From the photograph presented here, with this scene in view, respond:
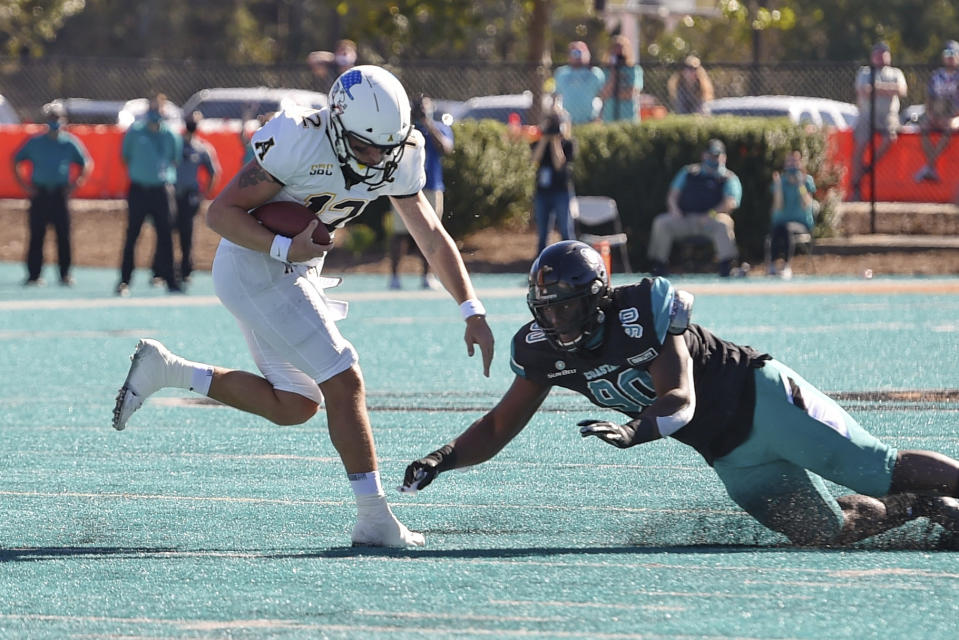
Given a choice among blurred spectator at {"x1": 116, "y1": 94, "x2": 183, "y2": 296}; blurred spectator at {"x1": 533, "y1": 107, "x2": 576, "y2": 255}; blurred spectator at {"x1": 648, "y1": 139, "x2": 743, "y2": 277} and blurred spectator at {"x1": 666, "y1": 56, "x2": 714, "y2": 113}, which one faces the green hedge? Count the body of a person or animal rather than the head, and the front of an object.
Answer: blurred spectator at {"x1": 666, "y1": 56, "x2": 714, "y2": 113}

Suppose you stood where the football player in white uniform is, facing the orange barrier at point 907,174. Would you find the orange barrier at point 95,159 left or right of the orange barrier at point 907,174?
left

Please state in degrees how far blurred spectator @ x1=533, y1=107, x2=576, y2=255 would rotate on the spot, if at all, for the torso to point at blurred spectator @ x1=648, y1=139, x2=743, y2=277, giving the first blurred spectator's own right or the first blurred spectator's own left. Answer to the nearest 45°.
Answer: approximately 90° to the first blurred spectator's own left

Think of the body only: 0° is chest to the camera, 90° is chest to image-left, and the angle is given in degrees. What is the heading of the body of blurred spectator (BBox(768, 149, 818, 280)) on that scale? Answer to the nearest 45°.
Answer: approximately 45°

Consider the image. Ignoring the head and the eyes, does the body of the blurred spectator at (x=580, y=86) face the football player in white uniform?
yes

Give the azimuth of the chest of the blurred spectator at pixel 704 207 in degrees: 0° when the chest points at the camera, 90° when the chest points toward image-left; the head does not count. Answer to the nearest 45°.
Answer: approximately 0°

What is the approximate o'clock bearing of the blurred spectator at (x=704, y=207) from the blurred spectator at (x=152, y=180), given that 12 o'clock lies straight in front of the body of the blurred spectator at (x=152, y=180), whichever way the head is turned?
the blurred spectator at (x=704, y=207) is roughly at 9 o'clock from the blurred spectator at (x=152, y=180).

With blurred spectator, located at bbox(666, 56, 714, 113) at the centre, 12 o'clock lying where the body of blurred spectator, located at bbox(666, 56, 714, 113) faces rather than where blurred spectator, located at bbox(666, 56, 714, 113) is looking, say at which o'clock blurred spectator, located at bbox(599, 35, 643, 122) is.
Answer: blurred spectator, located at bbox(599, 35, 643, 122) is roughly at 2 o'clock from blurred spectator, located at bbox(666, 56, 714, 113).

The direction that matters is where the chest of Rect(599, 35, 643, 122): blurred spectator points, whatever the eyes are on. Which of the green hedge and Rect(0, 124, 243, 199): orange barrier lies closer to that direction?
the green hedge

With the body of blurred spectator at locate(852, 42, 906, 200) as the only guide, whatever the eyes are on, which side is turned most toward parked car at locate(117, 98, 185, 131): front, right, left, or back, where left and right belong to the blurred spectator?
right

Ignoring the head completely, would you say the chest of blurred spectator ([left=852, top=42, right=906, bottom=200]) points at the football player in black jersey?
yes
